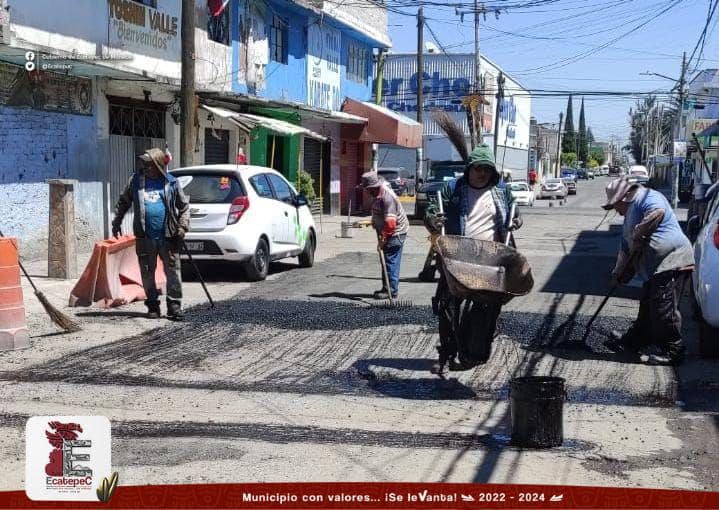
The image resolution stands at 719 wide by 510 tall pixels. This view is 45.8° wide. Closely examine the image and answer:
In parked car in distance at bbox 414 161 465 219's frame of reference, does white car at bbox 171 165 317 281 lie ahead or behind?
ahead

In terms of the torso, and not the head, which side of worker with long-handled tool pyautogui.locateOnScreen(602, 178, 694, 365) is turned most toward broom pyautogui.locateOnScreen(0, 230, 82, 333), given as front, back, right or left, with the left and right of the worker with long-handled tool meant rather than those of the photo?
front

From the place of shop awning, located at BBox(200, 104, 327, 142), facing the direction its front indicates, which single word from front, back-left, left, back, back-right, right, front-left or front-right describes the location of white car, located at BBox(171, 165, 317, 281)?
front-right

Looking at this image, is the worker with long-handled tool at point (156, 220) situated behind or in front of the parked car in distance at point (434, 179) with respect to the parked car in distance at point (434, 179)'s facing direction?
in front

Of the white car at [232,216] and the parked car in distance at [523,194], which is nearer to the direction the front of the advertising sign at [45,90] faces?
the white car

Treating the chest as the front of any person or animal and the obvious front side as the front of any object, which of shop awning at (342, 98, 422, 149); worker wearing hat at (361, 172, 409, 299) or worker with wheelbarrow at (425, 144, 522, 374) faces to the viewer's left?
the worker wearing hat

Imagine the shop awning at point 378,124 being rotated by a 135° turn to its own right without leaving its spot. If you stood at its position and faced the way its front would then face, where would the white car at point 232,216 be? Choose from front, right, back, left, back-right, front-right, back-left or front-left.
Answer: left

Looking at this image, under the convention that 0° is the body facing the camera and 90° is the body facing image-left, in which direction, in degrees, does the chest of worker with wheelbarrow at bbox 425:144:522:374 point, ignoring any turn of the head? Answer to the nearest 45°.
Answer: approximately 0°

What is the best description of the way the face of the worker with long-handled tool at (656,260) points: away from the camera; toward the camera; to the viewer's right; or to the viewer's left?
to the viewer's left

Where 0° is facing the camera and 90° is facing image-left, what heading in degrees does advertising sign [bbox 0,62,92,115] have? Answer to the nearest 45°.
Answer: approximately 315°

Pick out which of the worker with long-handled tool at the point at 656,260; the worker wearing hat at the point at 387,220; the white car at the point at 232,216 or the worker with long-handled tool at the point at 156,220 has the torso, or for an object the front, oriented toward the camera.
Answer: the worker with long-handled tool at the point at 156,220
